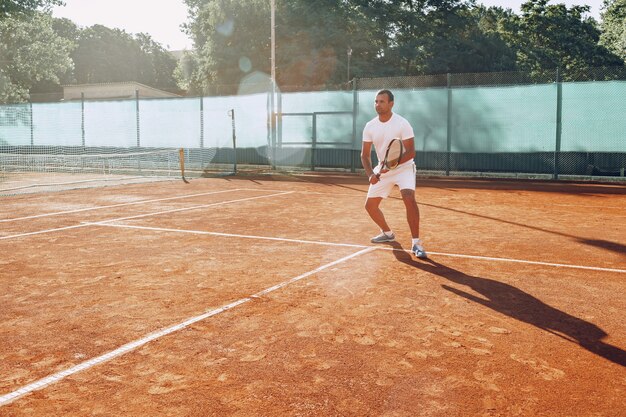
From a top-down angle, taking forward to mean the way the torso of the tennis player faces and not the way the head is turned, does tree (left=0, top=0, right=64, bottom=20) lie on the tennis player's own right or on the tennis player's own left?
on the tennis player's own right

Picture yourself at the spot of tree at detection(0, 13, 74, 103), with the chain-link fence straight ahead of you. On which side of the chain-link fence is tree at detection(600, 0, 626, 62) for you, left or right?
left

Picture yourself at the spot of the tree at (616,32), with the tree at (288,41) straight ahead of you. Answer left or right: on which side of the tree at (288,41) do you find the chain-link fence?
left

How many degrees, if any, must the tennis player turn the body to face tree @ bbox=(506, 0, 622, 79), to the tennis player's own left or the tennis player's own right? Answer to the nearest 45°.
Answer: approximately 135° to the tennis player's own right

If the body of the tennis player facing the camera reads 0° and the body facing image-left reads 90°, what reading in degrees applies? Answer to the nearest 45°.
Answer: approximately 45°

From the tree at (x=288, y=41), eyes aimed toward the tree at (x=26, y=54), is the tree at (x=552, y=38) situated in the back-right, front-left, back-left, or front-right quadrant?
back-right

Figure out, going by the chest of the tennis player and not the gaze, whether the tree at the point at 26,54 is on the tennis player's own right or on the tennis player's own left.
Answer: on the tennis player's own right
